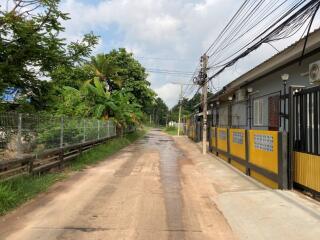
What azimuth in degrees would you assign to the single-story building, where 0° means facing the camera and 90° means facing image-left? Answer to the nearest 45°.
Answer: approximately 45°

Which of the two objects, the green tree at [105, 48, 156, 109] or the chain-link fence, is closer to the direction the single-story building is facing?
the chain-link fence

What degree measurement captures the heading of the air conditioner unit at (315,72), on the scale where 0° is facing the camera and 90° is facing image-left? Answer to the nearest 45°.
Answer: approximately 45°
